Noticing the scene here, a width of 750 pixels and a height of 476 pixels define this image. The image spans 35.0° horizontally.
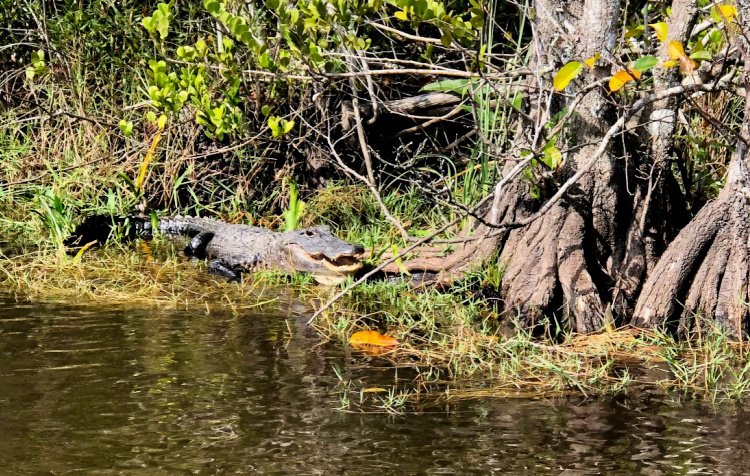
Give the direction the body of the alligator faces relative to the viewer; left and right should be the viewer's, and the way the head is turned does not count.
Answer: facing the viewer and to the right of the viewer

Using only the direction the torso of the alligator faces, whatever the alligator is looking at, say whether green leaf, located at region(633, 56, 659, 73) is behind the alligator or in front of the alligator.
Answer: in front

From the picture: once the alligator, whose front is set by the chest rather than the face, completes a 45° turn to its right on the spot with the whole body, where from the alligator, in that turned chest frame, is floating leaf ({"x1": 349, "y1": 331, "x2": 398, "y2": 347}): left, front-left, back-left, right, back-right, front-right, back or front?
front
